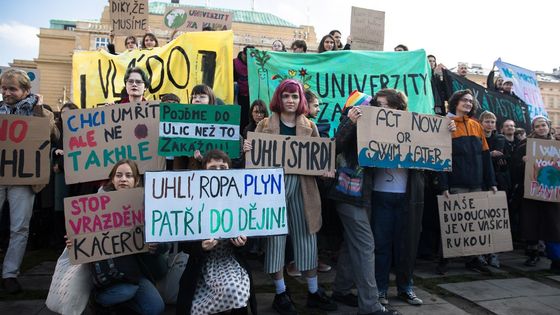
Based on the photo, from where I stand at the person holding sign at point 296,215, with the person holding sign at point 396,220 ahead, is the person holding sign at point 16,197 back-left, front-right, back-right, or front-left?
back-left

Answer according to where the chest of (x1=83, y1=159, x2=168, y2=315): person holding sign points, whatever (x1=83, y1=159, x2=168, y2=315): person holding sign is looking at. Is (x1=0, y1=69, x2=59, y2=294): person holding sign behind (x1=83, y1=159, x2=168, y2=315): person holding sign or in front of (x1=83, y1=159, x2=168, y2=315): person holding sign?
behind

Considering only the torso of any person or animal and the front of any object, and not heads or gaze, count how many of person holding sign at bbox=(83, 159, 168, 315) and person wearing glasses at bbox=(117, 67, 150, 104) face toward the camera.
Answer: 2

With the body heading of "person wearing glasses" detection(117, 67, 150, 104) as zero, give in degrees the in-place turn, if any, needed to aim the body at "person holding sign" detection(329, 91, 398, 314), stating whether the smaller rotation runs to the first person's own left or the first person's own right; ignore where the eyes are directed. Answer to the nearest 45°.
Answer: approximately 45° to the first person's own left

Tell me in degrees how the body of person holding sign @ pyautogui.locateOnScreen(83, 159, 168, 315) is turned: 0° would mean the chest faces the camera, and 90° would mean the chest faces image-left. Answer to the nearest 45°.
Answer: approximately 0°
